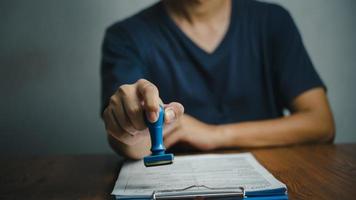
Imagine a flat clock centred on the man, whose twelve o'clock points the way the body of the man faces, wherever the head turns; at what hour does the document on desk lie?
The document on desk is roughly at 12 o'clock from the man.

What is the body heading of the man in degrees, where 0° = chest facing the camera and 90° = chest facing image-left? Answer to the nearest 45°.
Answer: approximately 0°

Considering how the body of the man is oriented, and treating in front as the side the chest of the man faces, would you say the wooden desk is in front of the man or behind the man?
in front
